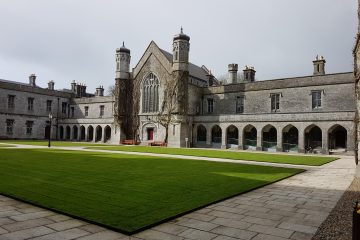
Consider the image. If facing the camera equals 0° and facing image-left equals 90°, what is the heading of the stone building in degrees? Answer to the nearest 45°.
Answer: approximately 45°
